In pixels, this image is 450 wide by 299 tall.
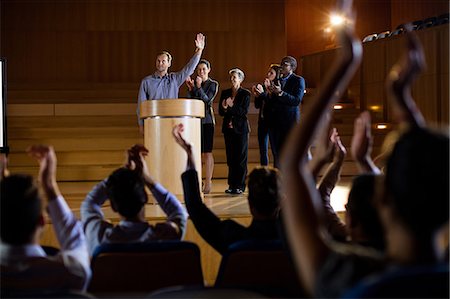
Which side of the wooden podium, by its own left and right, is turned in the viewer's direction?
front

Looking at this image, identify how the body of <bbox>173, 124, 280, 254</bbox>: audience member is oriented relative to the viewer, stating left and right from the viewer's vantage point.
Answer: facing away from the viewer

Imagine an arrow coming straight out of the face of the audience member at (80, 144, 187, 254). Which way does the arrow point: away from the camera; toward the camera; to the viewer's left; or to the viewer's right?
away from the camera

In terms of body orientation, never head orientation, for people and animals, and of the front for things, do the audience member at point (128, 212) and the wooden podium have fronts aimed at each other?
yes

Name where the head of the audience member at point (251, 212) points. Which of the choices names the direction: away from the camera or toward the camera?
away from the camera

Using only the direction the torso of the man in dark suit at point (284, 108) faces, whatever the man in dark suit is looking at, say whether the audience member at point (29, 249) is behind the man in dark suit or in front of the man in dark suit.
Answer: in front

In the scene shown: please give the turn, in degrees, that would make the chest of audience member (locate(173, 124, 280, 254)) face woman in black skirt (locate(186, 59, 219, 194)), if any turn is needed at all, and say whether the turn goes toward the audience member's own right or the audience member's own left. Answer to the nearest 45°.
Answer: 0° — they already face them

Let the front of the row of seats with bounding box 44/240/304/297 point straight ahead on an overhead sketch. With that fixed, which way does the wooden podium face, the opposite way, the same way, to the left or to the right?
the opposite way

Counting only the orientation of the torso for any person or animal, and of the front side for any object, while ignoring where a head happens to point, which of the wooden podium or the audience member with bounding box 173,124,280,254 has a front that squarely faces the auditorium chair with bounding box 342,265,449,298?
the wooden podium

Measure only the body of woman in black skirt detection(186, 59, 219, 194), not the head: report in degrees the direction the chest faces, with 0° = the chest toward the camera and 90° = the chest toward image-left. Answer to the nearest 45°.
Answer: approximately 45°

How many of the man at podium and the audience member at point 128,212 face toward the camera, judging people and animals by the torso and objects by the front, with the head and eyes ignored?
1

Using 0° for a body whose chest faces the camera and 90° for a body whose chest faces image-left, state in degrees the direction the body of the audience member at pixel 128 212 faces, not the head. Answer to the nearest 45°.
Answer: approximately 180°

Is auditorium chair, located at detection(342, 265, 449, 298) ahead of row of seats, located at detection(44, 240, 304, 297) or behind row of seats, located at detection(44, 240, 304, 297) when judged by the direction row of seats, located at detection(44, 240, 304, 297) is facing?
behind

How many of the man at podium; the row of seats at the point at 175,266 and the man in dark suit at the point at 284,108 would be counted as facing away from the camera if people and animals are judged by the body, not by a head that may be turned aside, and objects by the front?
1

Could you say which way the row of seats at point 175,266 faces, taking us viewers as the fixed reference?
facing away from the viewer

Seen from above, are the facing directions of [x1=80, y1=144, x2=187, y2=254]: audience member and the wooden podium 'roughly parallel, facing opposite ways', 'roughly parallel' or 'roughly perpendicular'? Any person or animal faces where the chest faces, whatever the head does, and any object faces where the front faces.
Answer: roughly parallel, facing opposite ways

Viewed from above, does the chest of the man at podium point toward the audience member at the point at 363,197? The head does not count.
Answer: yes
